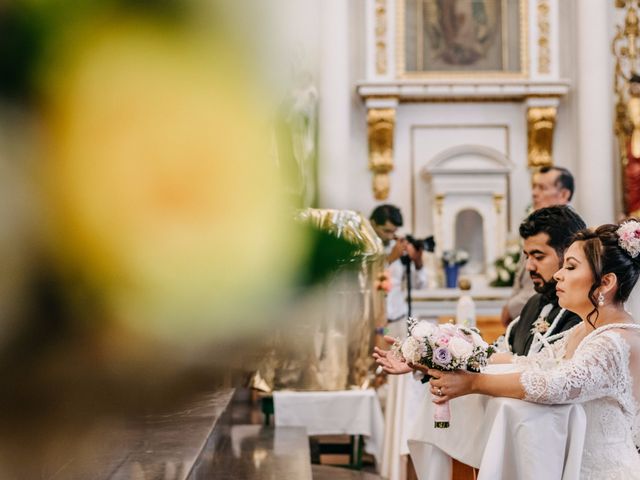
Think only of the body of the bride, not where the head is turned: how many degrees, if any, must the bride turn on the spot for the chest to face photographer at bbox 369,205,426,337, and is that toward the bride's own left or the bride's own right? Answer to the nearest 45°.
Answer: approximately 90° to the bride's own right

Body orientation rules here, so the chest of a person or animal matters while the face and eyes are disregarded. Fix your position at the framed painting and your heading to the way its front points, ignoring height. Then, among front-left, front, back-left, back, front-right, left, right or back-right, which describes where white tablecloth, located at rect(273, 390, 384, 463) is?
front

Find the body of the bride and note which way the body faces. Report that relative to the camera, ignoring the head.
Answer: to the viewer's left

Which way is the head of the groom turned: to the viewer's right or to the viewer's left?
to the viewer's left

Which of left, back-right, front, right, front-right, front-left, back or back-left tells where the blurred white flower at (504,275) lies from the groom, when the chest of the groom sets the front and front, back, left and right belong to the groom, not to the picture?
back-right

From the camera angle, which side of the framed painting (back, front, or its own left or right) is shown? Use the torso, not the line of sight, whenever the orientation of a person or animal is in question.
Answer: front

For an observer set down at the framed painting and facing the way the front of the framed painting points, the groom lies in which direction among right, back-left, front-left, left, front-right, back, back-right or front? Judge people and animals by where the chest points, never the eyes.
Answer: front

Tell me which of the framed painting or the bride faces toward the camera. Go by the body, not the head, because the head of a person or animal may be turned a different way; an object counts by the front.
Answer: the framed painting

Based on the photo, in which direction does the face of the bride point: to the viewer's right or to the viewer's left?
to the viewer's left

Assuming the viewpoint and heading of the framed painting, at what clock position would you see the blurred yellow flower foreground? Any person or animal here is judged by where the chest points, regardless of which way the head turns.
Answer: The blurred yellow flower foreground is roughly at 12 o'clock from the framed painting.

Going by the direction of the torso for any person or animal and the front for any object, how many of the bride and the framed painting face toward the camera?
1
